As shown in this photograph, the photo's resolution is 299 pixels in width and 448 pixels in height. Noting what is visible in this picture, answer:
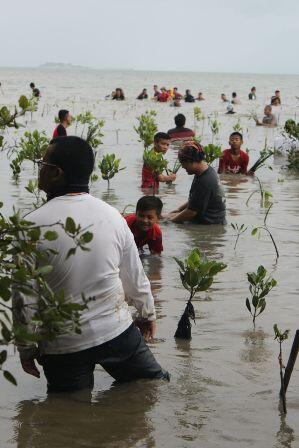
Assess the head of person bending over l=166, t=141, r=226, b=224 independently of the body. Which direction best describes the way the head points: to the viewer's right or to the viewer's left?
to the viewer's left

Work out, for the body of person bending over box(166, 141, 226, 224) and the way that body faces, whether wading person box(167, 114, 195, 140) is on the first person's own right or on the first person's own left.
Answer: on the first person's own right

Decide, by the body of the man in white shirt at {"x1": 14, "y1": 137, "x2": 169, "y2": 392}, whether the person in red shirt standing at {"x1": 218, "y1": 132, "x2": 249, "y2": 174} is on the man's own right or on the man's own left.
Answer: on the man's own right

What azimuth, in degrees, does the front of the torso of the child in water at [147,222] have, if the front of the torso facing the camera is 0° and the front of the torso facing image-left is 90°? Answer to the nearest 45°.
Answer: approximately 0°

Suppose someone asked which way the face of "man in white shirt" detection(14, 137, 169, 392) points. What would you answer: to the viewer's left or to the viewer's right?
to the viewer's left

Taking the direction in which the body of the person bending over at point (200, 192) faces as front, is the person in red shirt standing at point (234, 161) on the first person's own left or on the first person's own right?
on the first person's own right

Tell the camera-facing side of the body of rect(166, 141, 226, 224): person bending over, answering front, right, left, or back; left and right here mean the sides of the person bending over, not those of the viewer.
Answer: left

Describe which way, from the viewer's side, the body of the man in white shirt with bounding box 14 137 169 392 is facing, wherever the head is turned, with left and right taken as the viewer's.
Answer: facing away from the viewer and to the left of the viewer

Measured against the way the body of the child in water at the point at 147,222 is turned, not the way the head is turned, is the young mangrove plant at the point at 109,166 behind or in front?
behind

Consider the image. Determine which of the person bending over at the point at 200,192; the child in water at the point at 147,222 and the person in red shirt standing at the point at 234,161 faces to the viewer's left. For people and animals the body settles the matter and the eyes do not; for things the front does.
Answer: the person bending over
